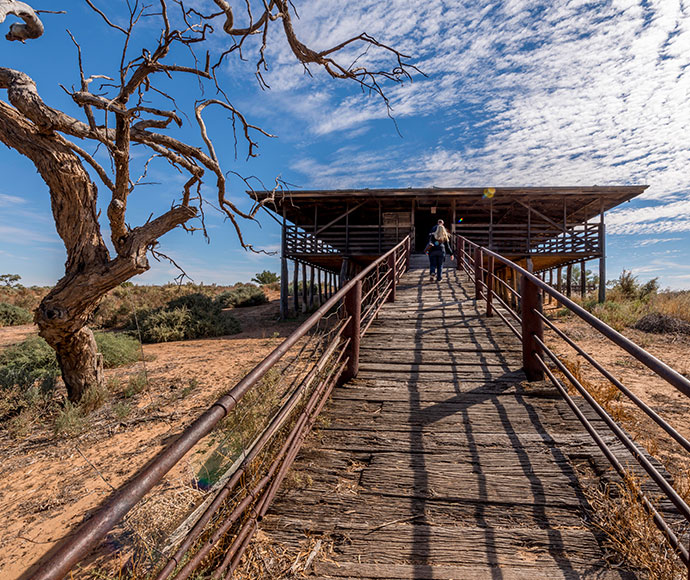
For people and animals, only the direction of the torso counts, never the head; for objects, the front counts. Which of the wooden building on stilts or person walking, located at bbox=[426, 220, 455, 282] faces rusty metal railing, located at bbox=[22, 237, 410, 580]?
the wooden building on stilts

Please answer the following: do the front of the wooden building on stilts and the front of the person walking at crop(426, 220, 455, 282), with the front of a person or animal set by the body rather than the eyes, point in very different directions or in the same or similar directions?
very different directions

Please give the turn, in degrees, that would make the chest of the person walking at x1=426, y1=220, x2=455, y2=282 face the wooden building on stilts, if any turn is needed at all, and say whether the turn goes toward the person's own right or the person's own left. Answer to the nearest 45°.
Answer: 0° — they already face it

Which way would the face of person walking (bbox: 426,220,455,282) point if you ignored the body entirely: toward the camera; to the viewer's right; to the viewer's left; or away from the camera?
away from the camera

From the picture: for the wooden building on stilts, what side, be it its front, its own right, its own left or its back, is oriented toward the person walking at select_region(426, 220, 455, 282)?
front

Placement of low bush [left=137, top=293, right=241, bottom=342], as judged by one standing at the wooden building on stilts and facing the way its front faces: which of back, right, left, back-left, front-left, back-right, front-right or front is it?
front-right

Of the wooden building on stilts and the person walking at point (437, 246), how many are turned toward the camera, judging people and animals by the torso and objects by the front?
1

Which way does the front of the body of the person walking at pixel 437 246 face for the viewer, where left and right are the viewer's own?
facing away from the viewer

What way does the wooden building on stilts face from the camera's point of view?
toward the camera

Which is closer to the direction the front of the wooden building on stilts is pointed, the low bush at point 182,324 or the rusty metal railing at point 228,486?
the rusty metal railing

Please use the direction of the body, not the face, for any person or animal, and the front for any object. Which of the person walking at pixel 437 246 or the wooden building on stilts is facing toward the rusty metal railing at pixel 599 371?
the wooden building on stilts

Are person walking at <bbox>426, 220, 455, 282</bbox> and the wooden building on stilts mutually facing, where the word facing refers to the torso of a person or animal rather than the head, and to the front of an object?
yes

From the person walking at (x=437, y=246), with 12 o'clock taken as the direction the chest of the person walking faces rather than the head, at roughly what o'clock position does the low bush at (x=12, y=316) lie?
The low bush is roughly at 9 o'clock from the person walking.

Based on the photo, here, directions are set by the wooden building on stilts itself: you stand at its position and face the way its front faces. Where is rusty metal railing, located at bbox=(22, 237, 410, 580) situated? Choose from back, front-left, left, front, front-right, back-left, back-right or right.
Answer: front

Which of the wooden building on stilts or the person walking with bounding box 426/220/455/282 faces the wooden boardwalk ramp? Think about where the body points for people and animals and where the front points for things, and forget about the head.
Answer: the wooden building on stilts

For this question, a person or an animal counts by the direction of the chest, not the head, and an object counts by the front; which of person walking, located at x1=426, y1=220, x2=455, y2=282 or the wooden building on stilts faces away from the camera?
the person walking

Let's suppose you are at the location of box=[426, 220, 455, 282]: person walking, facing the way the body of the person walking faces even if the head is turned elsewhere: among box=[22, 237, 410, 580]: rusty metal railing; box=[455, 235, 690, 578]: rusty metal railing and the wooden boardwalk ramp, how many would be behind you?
3

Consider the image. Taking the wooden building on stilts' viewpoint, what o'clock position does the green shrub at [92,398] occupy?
The green shrub is roughly at 1 o'clock from the wooden building on stilts.
